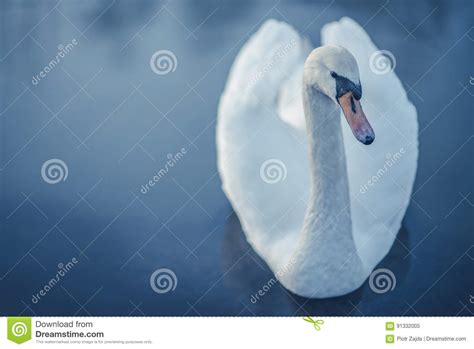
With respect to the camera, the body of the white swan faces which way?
toward the camera
